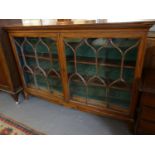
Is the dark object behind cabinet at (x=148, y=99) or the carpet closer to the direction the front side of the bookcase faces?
the carpet

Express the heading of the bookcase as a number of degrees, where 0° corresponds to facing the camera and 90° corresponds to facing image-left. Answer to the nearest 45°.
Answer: approximately 45°

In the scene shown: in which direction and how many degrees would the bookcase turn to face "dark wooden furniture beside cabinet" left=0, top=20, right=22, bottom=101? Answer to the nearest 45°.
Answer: approximately 45° to its right

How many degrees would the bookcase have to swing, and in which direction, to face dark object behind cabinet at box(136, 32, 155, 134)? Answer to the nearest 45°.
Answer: approximately 90° to its left

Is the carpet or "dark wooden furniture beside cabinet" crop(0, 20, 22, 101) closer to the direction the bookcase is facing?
the carpet

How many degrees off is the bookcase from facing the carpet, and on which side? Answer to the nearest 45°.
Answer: approximately 45° to its right
